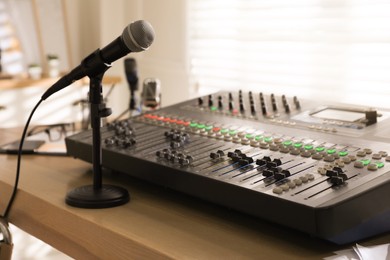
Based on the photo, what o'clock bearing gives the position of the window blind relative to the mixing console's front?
The window blind is roughly at 5 o'clock from the mixing console.

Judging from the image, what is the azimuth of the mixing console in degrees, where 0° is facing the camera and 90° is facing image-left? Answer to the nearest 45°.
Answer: approximately 45°

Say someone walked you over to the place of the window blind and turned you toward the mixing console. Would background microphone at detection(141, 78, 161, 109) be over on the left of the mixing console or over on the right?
right

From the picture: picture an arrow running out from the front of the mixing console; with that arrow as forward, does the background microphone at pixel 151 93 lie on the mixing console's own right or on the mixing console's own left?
on the mixing console's own right
